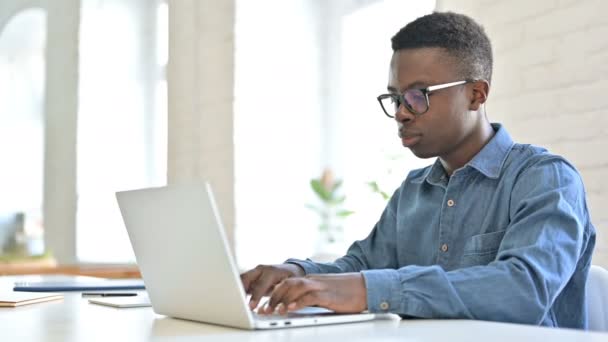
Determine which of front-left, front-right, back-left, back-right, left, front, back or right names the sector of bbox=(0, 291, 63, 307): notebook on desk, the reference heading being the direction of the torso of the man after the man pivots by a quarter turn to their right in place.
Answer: front-left

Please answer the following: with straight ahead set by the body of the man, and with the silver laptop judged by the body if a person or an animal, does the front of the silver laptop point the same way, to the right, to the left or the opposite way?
the opposite way

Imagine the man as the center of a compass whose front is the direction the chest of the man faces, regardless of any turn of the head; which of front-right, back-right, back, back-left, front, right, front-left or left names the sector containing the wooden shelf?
right

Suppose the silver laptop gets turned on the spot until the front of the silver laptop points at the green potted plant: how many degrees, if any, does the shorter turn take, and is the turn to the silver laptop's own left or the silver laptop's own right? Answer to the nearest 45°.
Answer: approximately 45° to the silver laptop's own left

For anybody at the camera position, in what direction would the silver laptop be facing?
facing away from the viewer and to the right of the viewer

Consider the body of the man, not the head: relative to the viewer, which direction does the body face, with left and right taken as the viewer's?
facing the viewer and to the left of the viewer

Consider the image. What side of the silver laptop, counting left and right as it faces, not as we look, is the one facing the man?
front
